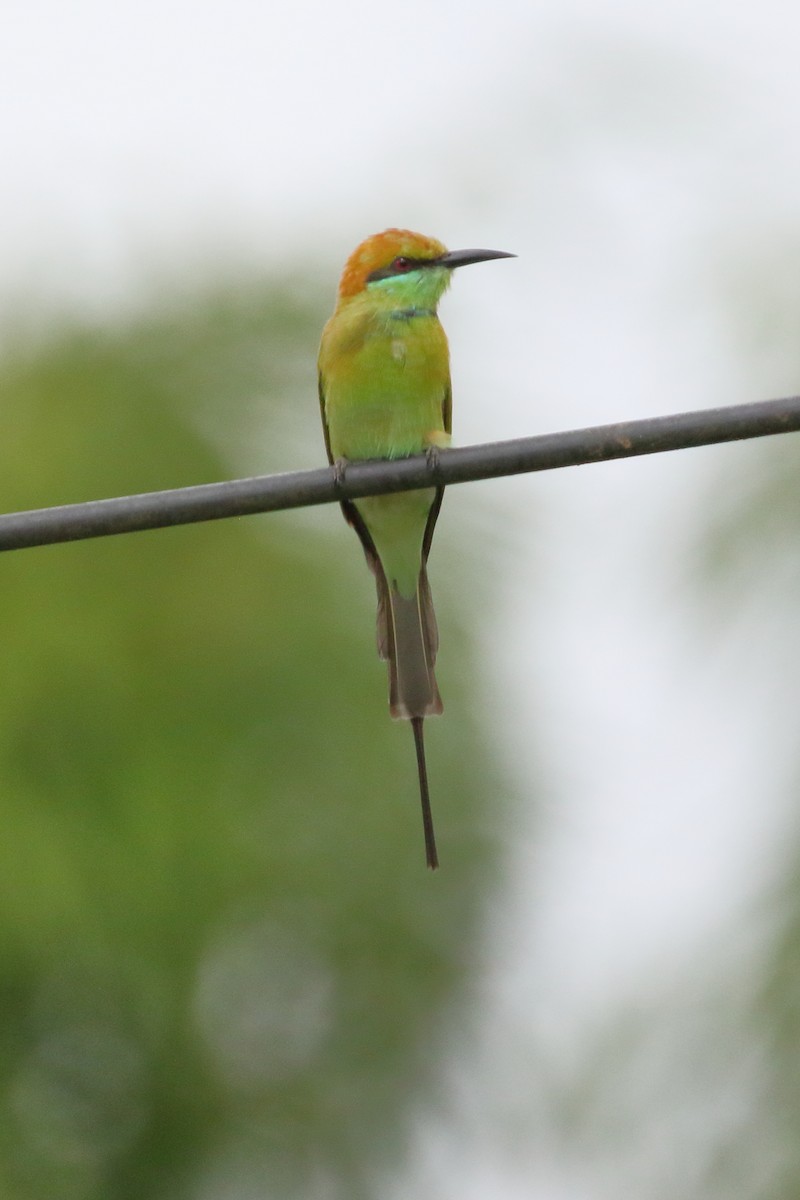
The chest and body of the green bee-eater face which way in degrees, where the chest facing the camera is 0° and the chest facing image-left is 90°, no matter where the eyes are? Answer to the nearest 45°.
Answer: approximately 0°
